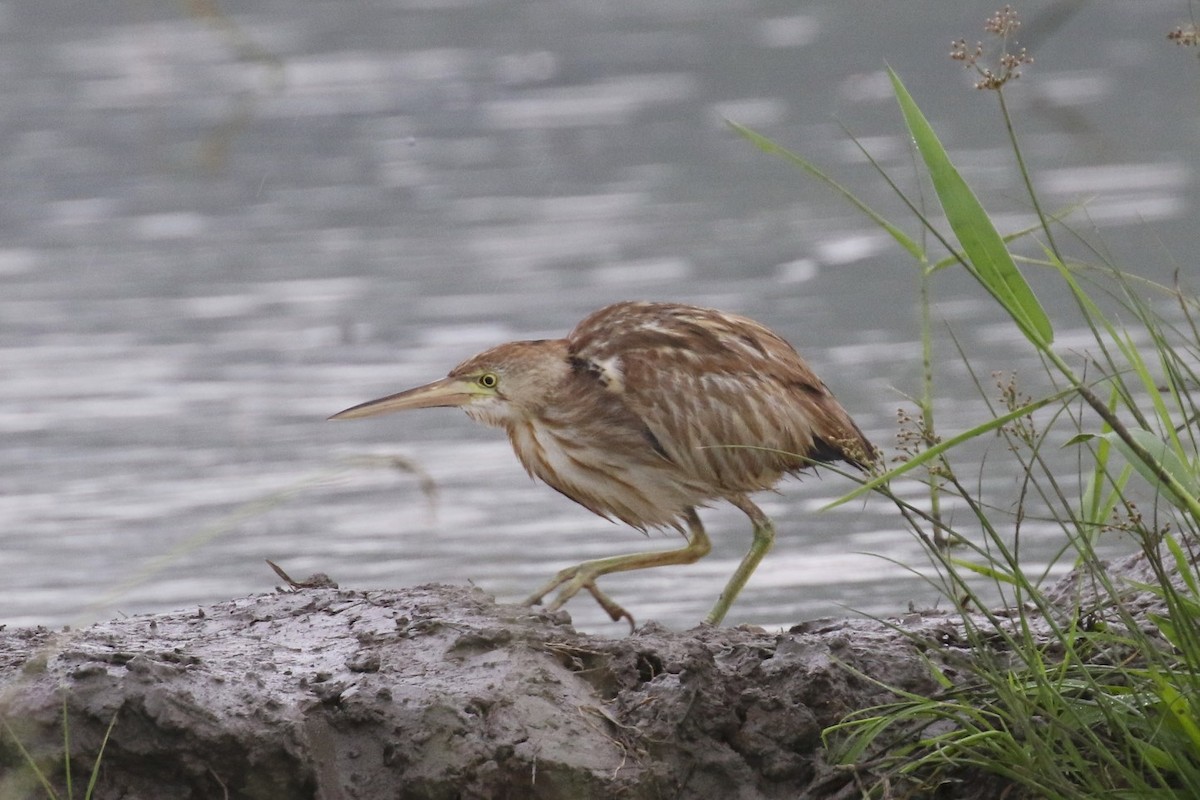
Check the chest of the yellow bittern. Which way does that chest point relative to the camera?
to the viewer's left

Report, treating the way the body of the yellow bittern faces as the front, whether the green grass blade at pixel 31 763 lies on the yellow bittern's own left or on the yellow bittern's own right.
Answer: on the yellow bittern's own left

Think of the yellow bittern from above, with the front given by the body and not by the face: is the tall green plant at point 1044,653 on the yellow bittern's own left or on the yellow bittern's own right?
on the yellow bittern's own left

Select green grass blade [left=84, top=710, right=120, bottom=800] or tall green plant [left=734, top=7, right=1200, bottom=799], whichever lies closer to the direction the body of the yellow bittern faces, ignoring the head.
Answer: the green grass blade

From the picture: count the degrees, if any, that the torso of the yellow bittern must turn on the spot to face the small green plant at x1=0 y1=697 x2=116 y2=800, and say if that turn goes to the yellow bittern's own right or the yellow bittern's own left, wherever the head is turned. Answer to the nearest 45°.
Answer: approximately 45° to the yellow bittern's own left

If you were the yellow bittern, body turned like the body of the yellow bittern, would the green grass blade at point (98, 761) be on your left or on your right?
on your left
